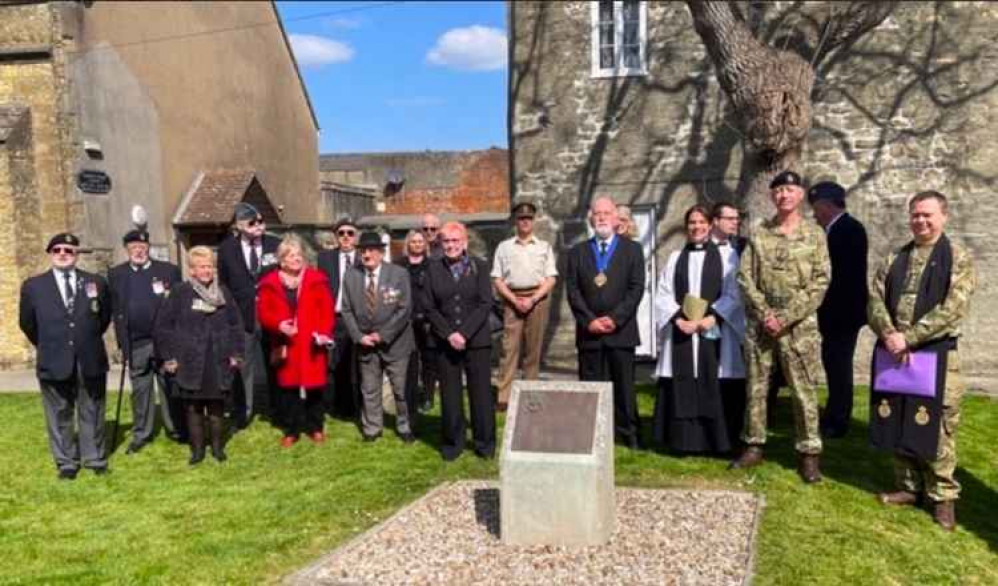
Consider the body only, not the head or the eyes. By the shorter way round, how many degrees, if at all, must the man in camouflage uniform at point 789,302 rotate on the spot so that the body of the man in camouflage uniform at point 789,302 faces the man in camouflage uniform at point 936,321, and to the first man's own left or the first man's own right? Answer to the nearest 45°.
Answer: approximately 90° to the first man's own left

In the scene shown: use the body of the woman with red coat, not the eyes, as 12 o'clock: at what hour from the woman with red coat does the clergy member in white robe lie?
The clergy member in white robe is roughly at 10 o'clock from the woman with red coat.

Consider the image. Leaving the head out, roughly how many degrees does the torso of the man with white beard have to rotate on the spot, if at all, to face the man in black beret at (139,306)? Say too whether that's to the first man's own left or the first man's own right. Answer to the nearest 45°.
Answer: approximately 90° to the first man's own right

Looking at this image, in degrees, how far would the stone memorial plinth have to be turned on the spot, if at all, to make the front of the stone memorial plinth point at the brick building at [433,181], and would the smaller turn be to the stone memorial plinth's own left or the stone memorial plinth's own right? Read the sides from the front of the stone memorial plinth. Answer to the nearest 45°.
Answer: approximately 180°

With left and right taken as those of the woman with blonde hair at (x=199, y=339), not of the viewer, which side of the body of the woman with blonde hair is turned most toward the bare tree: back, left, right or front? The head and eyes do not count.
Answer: left

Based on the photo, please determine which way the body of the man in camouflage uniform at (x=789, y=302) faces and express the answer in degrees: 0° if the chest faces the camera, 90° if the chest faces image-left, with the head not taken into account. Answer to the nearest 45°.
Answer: approximately 0°
